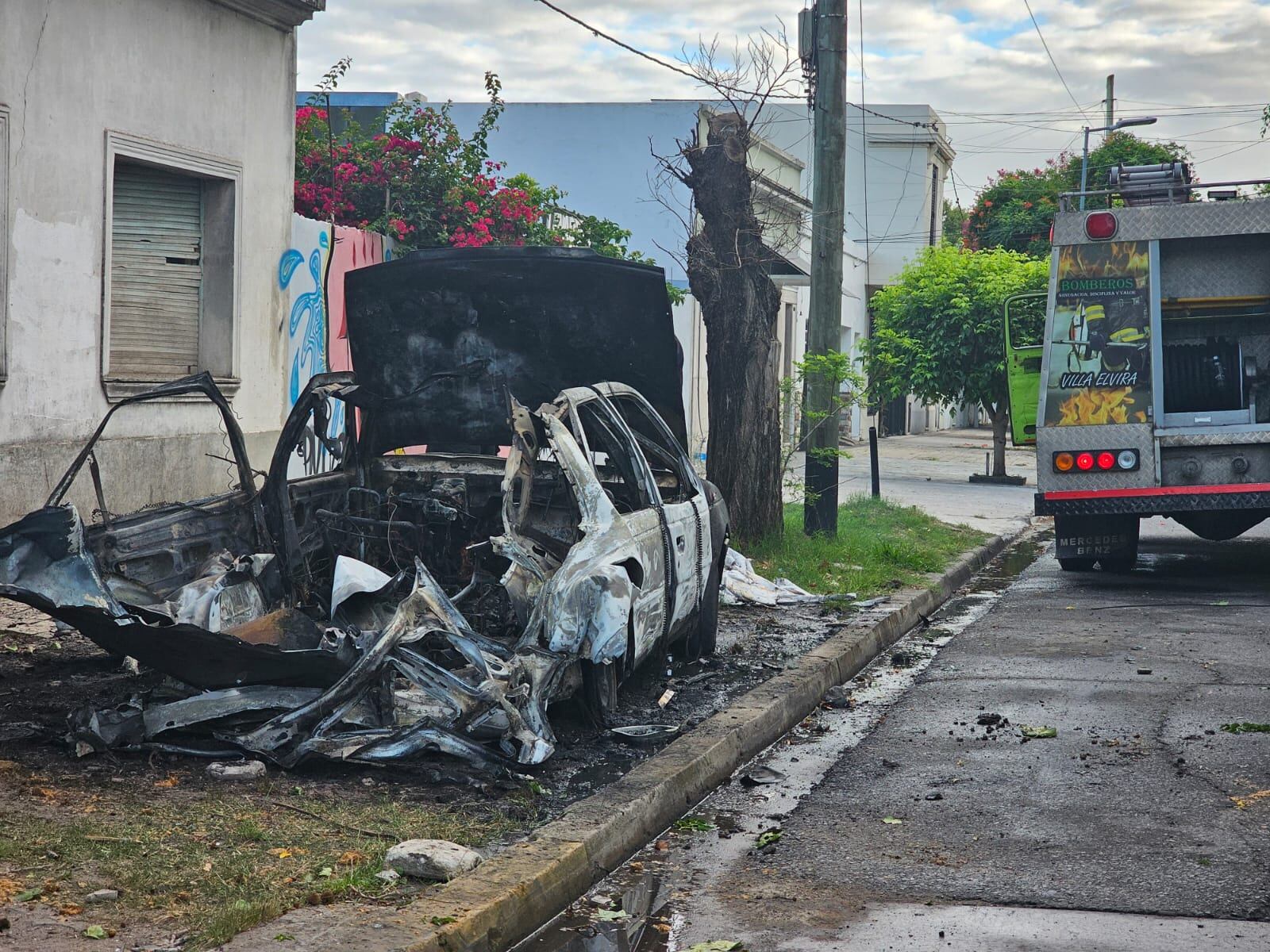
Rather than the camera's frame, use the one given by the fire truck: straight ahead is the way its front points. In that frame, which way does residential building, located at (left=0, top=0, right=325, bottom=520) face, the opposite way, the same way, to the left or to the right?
to the right

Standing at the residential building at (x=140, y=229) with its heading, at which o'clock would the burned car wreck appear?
The burned car wreck is roughly at 1 o'clock from the residential building.

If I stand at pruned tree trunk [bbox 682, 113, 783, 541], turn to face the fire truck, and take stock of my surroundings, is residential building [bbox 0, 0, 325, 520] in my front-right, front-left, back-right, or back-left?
back-right

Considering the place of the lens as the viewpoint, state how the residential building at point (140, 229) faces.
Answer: facing the viewer and to the right of the viewer

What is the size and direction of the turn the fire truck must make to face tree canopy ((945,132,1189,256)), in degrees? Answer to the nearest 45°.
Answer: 0° — it already faces it

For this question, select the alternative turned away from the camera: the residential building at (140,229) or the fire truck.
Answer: the fire truck

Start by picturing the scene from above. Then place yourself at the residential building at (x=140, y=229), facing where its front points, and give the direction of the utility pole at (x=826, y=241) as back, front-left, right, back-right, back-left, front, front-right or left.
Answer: front-left

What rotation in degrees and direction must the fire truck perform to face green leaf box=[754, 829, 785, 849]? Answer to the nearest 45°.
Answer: approximately 180°

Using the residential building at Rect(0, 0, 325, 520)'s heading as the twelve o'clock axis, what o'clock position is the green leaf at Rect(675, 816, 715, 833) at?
The green leaf is roughly at 1 o'clock from the residential building.

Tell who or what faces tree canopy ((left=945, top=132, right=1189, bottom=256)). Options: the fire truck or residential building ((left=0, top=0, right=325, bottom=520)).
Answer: the fire truck

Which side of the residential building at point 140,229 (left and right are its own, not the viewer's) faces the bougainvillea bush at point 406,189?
left

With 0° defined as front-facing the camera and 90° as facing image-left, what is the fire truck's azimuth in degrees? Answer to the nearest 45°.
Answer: approximately 180°

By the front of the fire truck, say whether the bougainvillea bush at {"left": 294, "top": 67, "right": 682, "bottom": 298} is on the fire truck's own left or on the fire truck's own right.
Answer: on the fire truck's own left

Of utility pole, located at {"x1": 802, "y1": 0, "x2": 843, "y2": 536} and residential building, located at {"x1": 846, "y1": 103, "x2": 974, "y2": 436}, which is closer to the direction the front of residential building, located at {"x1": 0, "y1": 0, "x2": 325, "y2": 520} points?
the utility pole
